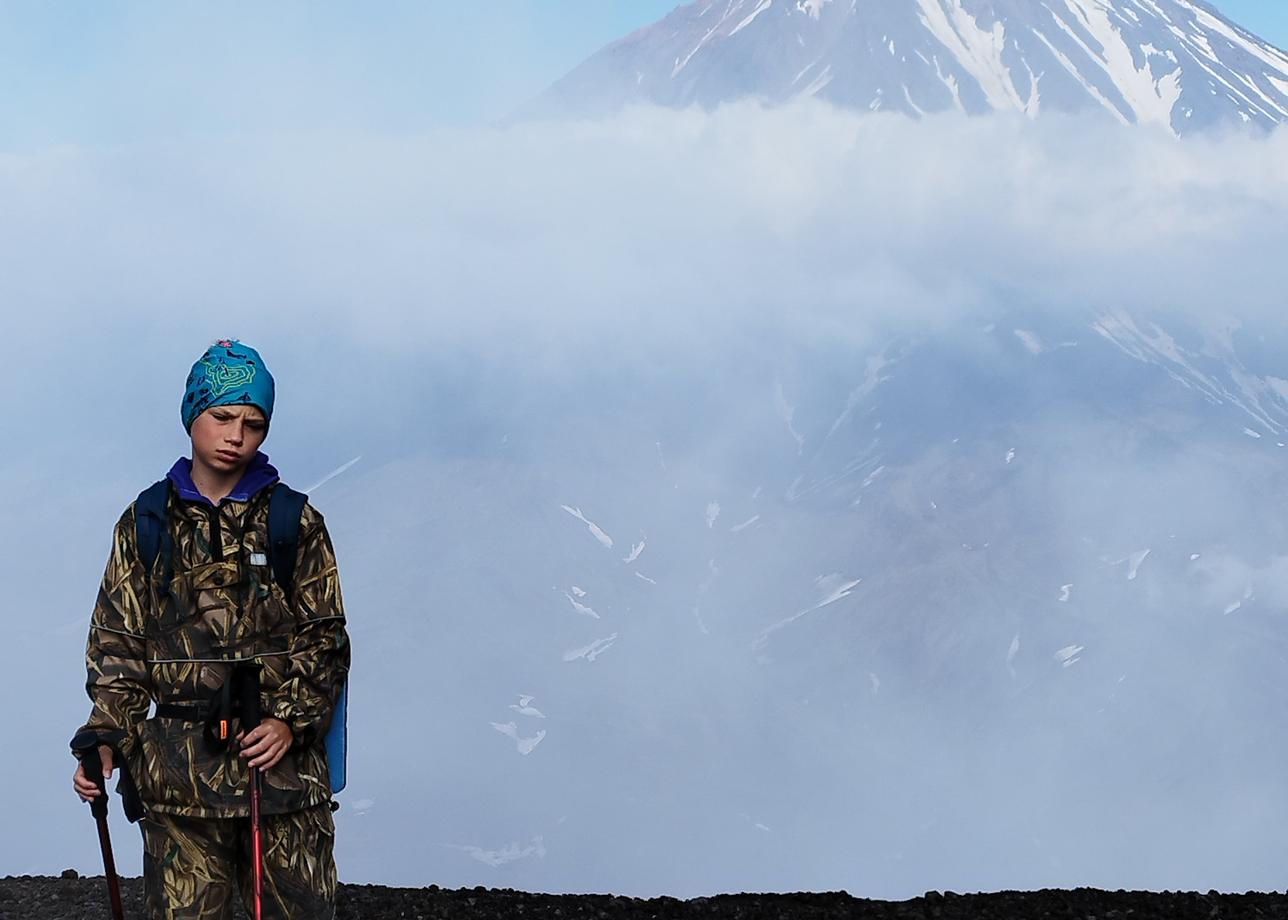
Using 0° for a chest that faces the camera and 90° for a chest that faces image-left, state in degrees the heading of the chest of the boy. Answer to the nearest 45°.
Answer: approximately 0°
